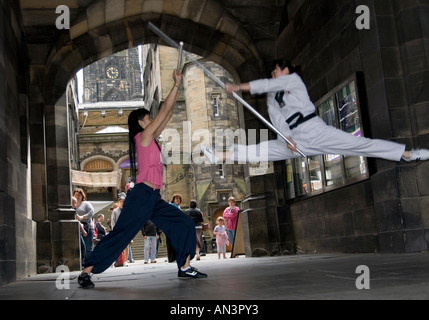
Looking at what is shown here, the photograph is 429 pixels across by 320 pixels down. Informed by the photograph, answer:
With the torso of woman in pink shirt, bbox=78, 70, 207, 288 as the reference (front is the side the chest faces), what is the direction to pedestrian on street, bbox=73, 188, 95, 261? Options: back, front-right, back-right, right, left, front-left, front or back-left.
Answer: left

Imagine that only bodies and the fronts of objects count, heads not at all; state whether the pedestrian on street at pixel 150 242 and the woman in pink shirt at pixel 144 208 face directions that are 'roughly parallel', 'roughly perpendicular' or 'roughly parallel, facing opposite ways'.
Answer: roughly perpendicular

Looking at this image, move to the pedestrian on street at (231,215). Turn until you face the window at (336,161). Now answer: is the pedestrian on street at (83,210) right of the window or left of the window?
right

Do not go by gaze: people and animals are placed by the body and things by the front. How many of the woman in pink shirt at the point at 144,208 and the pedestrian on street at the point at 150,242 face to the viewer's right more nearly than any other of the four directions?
1

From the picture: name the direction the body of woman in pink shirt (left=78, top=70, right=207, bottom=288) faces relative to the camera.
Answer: to the viewer's right

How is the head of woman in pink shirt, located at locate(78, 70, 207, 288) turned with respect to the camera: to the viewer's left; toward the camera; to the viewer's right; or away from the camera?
to the viewer's right

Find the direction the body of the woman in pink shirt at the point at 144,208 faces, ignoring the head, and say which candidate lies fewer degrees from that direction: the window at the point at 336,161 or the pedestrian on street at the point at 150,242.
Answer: the window

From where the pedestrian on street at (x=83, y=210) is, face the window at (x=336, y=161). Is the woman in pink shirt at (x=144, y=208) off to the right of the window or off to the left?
right

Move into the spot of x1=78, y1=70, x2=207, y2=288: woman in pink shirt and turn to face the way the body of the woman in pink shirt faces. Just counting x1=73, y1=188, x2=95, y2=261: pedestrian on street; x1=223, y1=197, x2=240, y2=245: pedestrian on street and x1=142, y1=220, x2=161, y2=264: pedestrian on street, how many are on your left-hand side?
3
